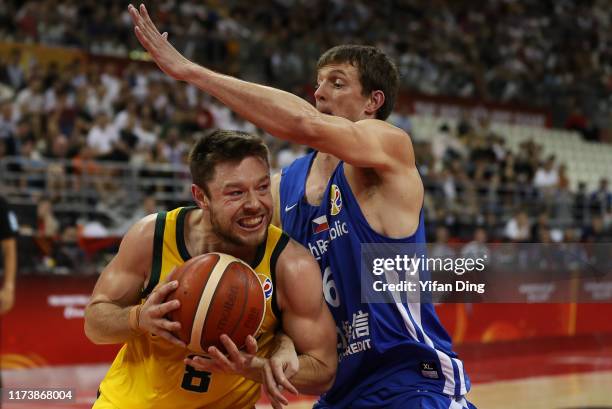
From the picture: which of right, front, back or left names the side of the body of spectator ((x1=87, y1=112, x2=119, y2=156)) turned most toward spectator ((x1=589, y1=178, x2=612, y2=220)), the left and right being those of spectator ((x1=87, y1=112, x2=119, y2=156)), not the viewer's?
left

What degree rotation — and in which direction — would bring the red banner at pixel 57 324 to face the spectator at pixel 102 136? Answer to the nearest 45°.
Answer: approximately 180°

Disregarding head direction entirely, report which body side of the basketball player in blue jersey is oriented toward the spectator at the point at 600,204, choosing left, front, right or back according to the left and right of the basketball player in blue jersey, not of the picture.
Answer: back

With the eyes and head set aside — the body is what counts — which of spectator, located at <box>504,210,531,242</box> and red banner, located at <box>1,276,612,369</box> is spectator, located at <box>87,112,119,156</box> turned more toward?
the red banner

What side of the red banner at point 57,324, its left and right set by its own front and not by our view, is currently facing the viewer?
front

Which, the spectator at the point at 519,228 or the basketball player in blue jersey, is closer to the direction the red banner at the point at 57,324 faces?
the basketball player in blue jersey

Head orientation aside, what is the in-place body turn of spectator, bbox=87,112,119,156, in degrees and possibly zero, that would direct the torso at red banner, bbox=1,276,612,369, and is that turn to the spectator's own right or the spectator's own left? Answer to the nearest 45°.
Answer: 0° — they already face it

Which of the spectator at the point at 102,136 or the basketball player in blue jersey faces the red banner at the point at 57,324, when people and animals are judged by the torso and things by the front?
the spectator

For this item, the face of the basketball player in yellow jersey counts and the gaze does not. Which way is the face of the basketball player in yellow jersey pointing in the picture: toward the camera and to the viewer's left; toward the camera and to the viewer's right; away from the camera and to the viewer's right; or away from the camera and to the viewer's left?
toward the camera and to the viewer's right

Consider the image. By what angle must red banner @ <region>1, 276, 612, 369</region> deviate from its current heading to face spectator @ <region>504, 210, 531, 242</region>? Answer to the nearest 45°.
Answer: approximately 135° to its left

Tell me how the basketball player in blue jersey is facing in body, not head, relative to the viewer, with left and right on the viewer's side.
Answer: facing the viewer and to the left of the viewer

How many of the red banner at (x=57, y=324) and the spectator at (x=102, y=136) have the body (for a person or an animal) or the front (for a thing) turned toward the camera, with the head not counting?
2
